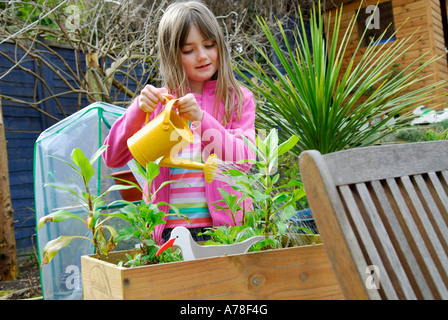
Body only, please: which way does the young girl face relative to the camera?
toward the camera

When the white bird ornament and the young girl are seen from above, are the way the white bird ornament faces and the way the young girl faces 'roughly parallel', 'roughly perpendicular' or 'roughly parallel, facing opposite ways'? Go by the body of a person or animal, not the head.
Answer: roughly perpendicular

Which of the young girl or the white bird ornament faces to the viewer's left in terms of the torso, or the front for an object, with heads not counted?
the white bird ornament

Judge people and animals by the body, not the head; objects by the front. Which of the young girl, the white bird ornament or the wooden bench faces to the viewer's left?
the white bird ornament

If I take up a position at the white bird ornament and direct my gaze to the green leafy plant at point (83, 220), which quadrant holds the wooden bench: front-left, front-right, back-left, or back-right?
back-left

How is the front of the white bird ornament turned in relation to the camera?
facing to the left of the viewer

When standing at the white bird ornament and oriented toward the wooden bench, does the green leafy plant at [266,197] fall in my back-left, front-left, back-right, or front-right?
front-left

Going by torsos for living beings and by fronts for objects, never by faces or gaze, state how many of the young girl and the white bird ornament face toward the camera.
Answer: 1
